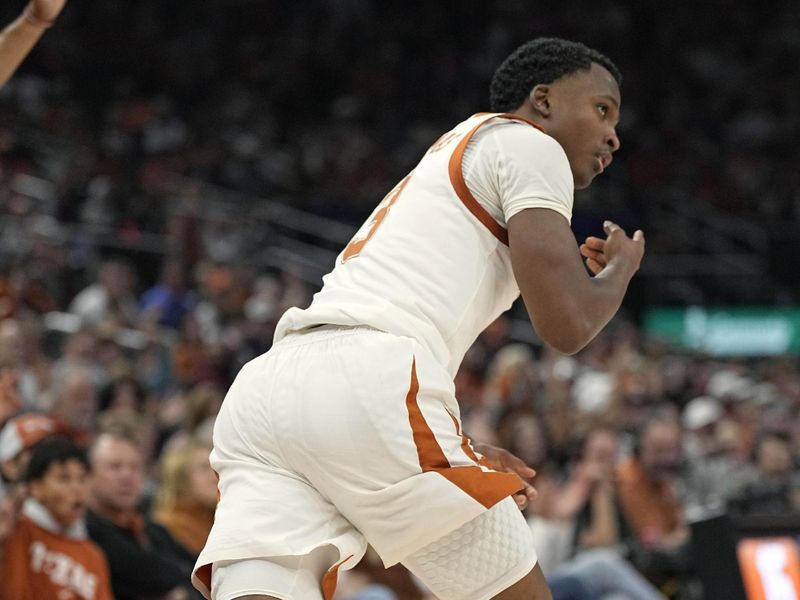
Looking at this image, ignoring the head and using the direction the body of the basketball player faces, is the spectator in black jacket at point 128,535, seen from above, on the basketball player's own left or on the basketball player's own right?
on the basketball player's own left

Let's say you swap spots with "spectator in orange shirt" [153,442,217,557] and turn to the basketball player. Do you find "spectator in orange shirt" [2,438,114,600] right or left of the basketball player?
right

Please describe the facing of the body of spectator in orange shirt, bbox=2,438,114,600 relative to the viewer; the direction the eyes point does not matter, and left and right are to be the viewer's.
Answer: facing the viewer and to the right of the viewer

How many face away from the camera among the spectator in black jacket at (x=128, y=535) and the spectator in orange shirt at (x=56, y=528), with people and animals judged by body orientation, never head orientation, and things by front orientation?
0

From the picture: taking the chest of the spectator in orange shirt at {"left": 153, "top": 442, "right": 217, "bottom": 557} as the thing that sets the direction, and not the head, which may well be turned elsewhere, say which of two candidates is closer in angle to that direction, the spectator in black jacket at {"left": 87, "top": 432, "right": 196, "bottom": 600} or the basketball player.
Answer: the basketball player

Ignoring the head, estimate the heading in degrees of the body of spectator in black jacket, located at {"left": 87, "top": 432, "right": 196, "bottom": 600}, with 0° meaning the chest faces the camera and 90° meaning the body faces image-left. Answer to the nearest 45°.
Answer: approximately 315°

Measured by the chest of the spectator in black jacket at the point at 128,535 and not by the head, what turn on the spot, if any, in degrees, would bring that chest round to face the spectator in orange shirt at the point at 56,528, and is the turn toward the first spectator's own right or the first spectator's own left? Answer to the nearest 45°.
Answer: approximately 90° to the first spectator's own right

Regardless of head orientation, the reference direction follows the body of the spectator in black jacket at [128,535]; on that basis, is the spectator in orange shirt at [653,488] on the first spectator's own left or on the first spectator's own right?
on the first spectator's own left

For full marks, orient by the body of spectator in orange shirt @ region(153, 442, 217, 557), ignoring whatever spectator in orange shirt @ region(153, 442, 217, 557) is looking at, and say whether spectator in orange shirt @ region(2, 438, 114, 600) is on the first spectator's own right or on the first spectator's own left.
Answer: on the first spectator's own right

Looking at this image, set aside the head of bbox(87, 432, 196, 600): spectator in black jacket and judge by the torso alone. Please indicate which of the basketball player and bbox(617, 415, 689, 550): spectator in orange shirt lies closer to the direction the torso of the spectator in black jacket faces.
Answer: the basketball player
